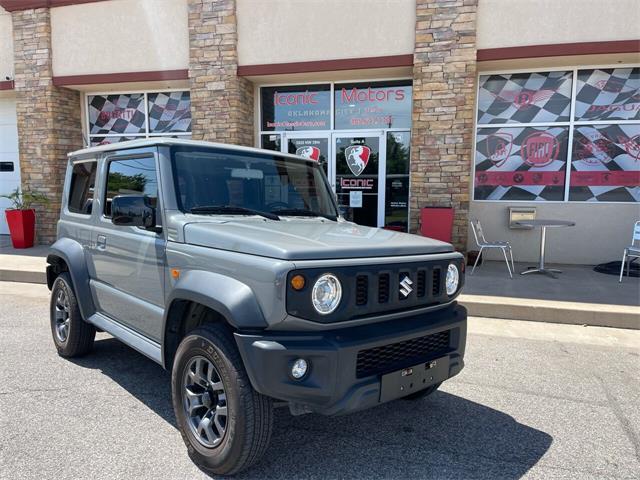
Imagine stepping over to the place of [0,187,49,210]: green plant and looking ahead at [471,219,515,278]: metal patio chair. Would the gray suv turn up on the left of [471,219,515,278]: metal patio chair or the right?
right

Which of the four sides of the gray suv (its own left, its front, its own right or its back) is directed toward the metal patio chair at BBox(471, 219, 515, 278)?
left

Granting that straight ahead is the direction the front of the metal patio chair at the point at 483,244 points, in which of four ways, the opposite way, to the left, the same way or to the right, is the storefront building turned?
to the right

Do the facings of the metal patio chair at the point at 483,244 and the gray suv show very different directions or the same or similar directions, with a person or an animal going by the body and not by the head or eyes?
same or similar directions

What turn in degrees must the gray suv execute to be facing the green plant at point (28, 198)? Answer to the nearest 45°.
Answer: approximately 180°

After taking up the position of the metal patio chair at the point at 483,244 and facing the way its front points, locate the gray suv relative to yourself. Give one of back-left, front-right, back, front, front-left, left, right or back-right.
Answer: right

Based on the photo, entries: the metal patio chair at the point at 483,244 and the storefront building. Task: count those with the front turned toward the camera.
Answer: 1

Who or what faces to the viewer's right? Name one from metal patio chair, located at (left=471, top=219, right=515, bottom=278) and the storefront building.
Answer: the metal patio chair

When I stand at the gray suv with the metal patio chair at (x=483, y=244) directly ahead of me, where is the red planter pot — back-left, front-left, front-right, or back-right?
front-left

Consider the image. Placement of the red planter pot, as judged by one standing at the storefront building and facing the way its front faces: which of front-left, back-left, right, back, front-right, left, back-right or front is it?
right

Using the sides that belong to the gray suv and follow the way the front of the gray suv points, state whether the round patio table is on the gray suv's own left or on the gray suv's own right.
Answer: on the gray suv's own left

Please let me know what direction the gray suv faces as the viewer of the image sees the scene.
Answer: facing the viewer and to the right of the viewer

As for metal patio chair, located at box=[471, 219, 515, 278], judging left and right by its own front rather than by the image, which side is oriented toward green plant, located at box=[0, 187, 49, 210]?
back

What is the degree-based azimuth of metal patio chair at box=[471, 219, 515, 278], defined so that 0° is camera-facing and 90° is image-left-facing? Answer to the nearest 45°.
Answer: approximately 270°

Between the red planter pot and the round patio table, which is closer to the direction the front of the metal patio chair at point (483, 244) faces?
the round patio table

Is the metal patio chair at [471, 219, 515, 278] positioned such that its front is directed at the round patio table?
yes

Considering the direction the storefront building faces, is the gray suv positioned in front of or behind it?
in front

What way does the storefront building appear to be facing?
toward the camera
